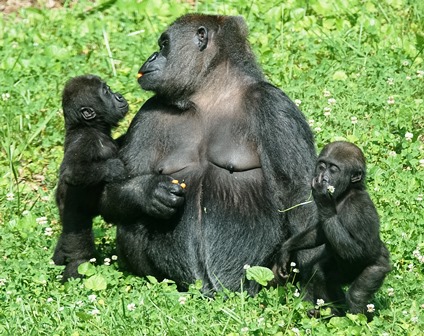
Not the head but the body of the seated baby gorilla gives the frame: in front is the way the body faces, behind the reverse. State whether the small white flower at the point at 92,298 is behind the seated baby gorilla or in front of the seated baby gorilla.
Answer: in front

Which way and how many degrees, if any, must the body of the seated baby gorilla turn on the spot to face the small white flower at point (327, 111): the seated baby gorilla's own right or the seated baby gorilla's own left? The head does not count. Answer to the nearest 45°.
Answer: approximately 135° to the seated baby gorilla's own right

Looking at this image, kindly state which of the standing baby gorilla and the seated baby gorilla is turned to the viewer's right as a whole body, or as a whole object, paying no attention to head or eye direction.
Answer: the standing baby gorilla

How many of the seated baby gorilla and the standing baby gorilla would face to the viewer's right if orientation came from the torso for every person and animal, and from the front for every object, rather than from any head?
1

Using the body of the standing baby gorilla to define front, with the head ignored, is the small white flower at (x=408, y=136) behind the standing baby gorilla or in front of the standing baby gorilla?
in front

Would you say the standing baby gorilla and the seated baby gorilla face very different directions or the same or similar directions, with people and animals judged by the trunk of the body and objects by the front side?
very different directions

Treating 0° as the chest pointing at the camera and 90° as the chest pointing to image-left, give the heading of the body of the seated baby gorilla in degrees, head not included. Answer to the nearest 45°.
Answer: approximately 45°

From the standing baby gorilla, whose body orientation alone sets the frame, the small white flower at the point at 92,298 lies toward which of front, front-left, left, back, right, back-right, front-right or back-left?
right

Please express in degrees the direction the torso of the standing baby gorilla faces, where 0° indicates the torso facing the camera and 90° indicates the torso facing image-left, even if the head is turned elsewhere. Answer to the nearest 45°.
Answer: approximately 270°
